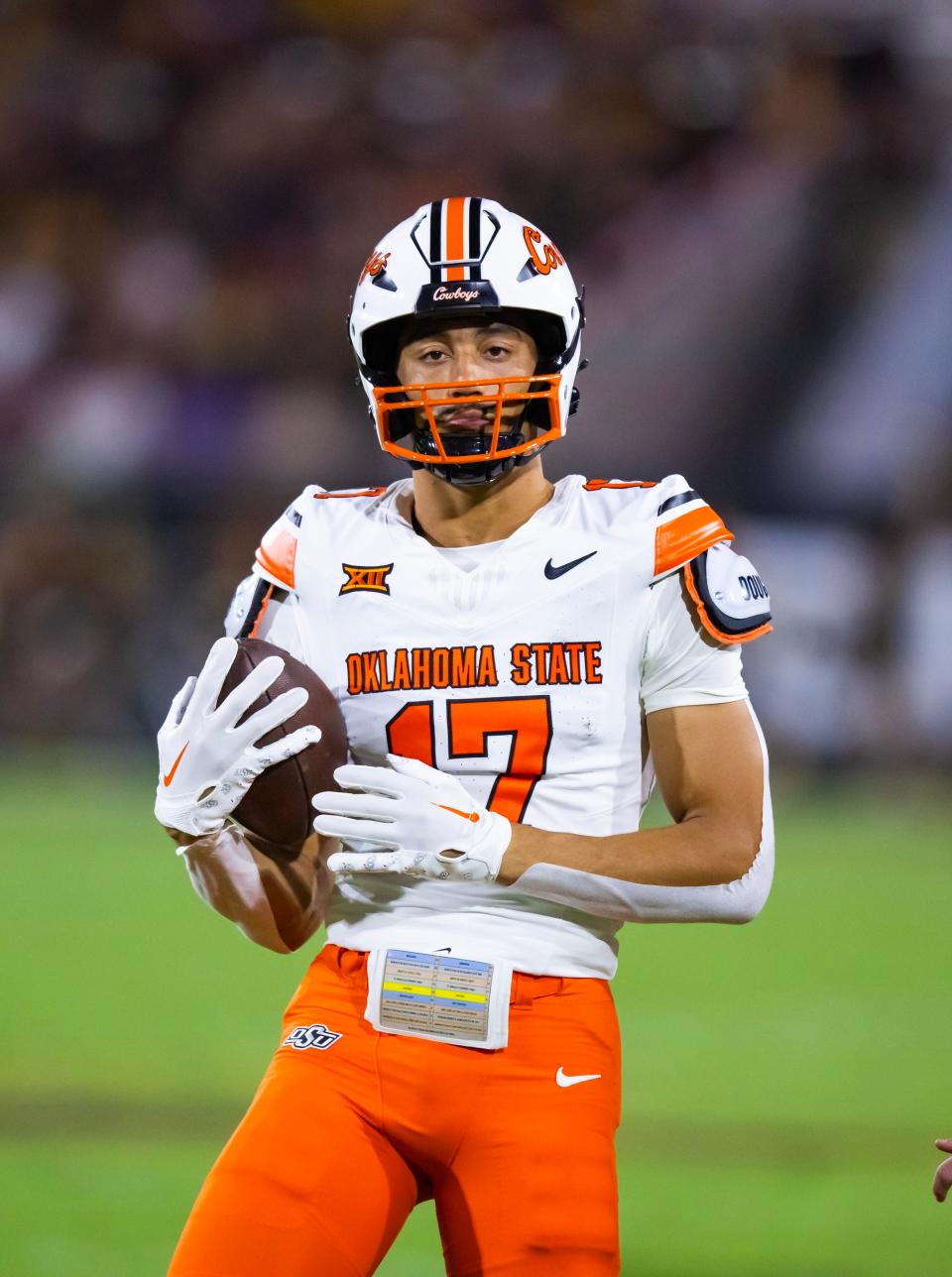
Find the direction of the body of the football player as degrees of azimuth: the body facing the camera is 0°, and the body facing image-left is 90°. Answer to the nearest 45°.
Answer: approximately 0°
